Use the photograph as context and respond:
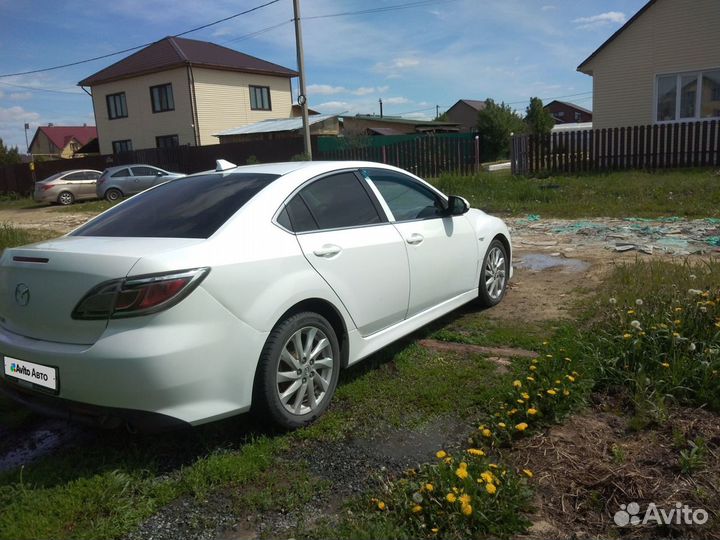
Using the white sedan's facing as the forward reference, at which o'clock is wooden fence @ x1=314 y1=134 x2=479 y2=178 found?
The wooden fence is roughly at 11 o'clock from the white sedan.

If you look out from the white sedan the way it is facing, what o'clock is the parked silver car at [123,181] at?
The parked silver car is roughly at 10 o'clock from the white sedan.

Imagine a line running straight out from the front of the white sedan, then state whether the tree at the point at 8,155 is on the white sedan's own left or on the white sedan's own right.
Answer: on the white sedan's own left

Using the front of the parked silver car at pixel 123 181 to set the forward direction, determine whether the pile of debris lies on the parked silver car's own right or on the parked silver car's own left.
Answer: on the parked silver car's own right

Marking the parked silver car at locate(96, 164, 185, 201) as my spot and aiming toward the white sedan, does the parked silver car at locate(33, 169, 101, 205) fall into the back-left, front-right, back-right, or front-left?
back-right

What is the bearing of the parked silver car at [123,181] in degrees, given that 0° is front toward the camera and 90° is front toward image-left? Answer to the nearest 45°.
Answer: approximately 270°

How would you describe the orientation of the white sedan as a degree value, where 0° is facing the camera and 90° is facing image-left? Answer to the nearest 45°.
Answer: approximately 225°

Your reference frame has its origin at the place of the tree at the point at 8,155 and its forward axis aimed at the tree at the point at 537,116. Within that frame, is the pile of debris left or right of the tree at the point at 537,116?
right

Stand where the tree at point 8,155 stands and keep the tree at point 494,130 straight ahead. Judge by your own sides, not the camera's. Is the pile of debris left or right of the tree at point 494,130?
right

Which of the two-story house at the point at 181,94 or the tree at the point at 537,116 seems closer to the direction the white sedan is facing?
the tree

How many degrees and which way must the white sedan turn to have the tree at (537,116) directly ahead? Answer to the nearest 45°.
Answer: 0° — it already faces it

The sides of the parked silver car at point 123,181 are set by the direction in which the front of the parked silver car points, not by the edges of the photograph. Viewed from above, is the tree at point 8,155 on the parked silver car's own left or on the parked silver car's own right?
on the parked silver car's own left

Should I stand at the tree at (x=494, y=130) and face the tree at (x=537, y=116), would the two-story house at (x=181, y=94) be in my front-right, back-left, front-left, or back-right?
back-left
